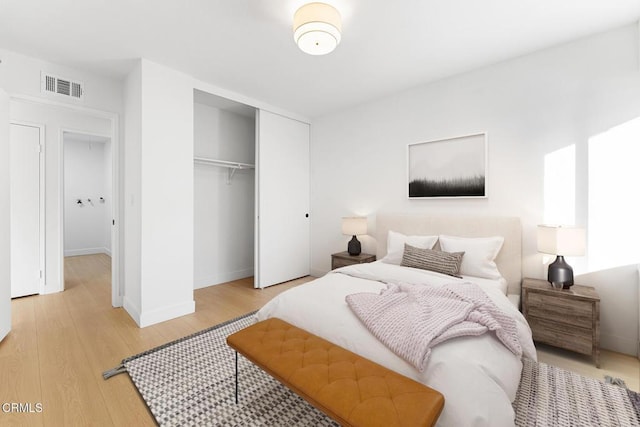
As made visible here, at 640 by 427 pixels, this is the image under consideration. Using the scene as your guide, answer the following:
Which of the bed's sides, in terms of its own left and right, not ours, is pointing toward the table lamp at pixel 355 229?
right

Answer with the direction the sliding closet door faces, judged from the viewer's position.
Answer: facing the viewer and to the right of the viewer

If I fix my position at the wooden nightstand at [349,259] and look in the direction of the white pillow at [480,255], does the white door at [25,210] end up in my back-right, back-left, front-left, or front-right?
back-right

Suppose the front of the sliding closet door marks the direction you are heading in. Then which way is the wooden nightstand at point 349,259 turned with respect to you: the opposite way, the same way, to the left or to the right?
to the right

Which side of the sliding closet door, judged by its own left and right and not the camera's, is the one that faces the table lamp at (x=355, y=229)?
front

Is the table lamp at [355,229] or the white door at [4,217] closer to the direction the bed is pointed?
the white door

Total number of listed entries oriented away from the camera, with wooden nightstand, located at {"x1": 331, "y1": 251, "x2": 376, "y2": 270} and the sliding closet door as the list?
0

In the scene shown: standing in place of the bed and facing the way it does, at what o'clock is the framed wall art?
The framed wall art is roughly at 5 o'clock from the bed.

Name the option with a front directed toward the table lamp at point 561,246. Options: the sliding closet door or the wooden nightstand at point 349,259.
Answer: the sliding closet door

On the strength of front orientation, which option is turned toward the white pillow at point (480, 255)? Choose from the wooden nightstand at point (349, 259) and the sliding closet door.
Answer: the sliding closet door

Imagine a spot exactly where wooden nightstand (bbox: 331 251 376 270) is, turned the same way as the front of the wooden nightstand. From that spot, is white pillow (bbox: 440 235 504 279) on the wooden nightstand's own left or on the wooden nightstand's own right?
on the wooden nightstand's own left

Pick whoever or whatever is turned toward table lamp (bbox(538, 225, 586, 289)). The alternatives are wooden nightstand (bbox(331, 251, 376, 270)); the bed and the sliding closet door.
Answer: the sliding closet door

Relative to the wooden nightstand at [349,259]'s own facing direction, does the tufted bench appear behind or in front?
in front

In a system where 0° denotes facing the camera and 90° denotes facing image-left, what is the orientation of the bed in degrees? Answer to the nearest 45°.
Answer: approximately 45°

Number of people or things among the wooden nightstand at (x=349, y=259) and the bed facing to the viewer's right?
0
